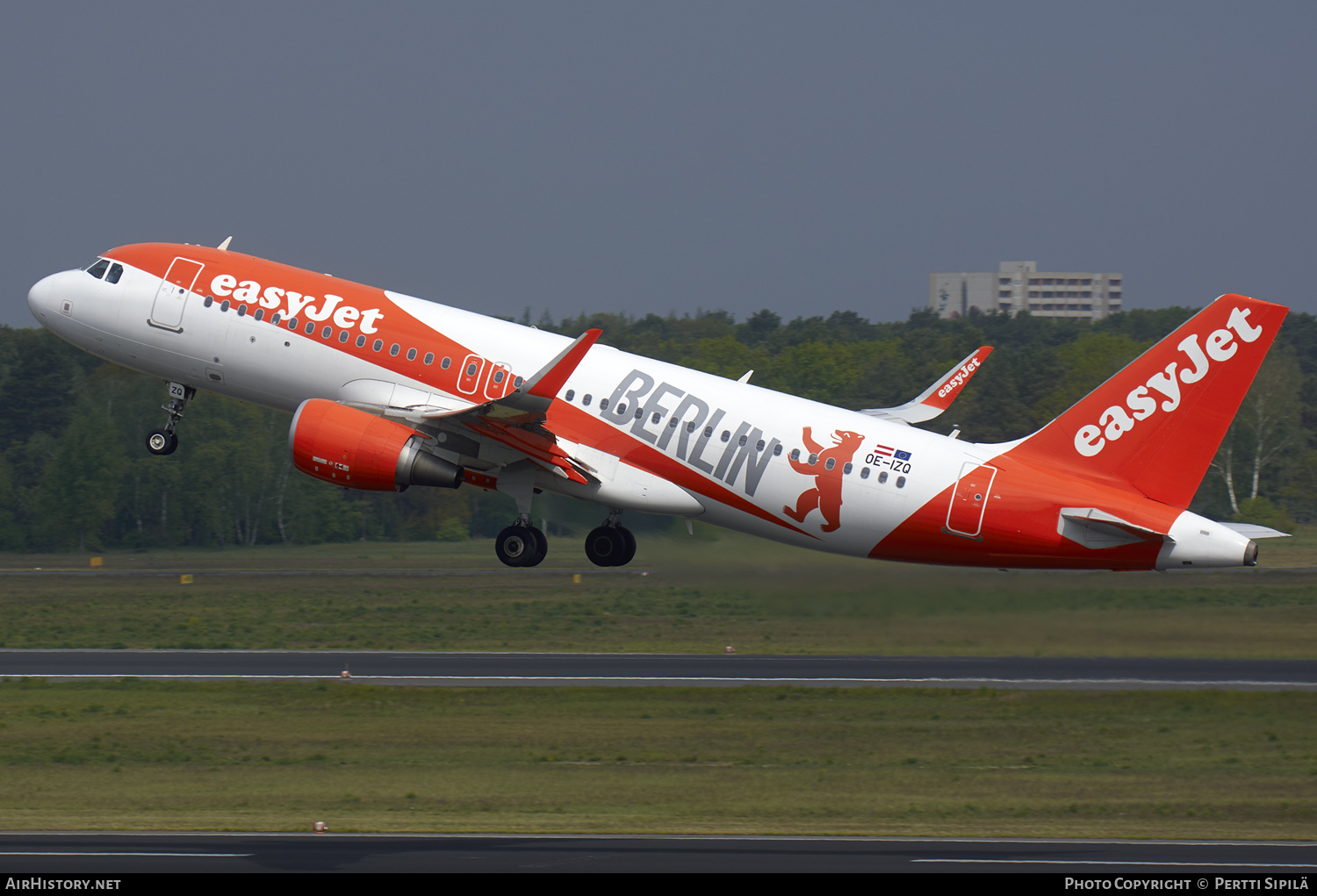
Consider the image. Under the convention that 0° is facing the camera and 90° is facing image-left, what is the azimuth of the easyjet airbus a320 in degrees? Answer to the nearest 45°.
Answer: approximately 90°
